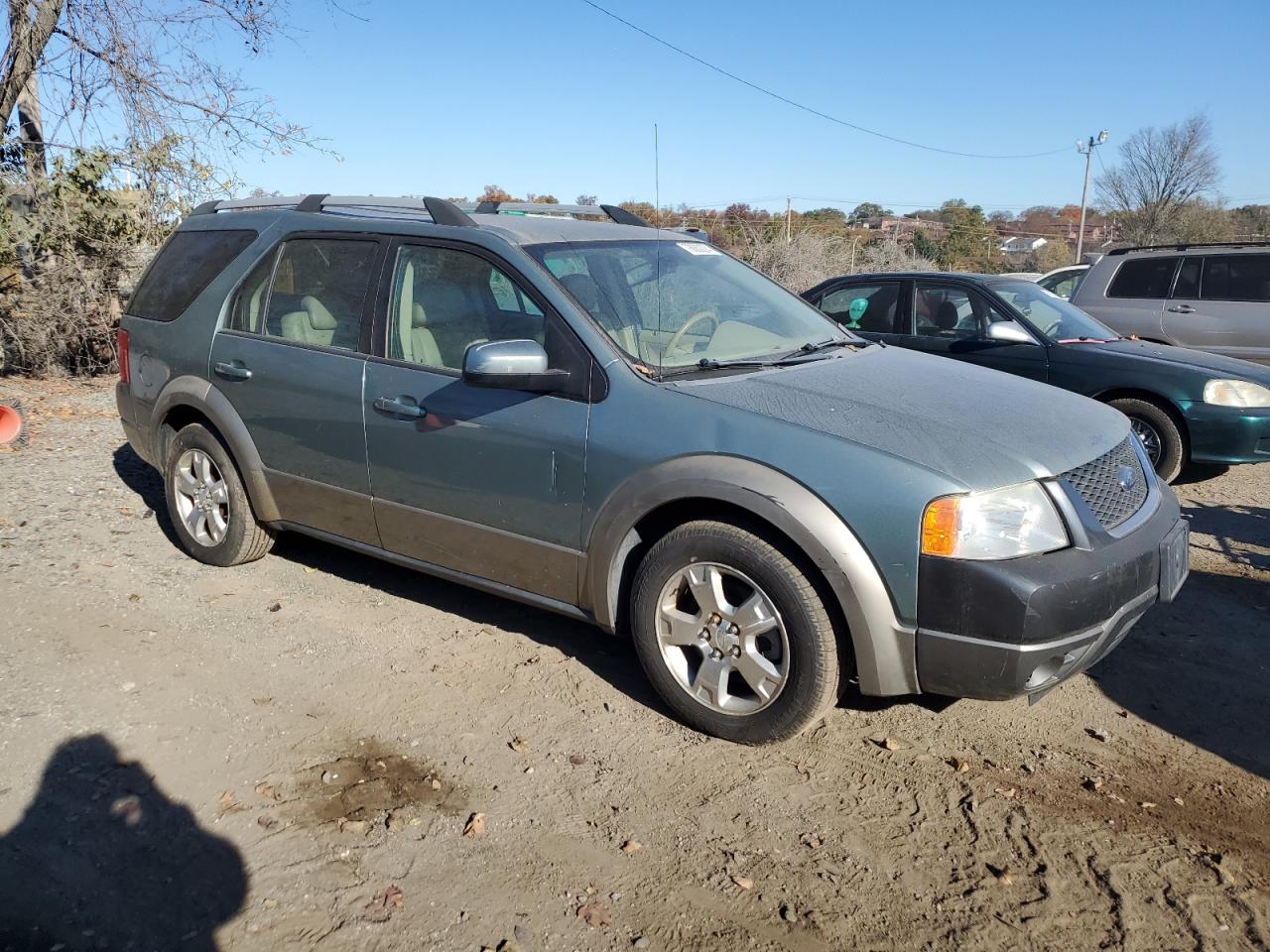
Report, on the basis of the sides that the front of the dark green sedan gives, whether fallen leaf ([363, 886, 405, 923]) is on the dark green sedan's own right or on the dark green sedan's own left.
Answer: on the dark green sedan's own right

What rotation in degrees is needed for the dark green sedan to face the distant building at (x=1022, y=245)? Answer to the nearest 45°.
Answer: approximately 135° to its left

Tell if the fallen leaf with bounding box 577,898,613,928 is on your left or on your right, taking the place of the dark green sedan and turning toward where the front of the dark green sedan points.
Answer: on your right

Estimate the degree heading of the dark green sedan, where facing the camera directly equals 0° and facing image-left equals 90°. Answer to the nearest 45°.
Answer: approximately 315°
